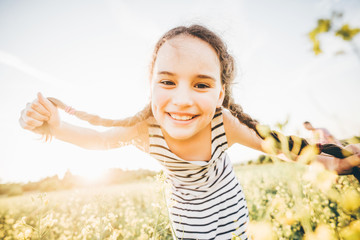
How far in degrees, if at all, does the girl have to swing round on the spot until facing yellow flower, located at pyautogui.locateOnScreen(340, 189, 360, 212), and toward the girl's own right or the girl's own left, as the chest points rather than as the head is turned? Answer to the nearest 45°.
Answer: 0° — they already face it

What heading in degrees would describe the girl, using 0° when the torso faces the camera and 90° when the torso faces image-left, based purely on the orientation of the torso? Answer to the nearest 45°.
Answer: approximately 0°
